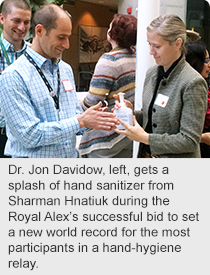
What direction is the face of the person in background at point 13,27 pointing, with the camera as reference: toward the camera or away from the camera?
toward the camera

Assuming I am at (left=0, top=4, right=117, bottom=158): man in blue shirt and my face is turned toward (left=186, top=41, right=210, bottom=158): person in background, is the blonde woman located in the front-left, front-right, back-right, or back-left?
front-right

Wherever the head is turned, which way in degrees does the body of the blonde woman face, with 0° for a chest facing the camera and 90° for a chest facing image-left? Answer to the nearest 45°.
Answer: approximately 45°

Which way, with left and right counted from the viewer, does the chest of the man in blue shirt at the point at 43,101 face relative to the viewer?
facing the viewer and to the right of the viewer

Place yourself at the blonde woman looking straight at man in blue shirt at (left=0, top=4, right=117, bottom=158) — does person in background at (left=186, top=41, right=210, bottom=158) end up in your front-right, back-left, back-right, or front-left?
back-right

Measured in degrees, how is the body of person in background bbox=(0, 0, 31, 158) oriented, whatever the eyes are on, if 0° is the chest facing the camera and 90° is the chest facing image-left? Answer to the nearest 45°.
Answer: approximately 315°

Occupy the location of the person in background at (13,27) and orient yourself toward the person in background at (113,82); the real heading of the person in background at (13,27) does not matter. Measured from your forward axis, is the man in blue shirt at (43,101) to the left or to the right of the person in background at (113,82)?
right

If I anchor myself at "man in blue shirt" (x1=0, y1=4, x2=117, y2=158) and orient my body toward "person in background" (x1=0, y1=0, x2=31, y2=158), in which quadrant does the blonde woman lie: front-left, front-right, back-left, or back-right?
back-right
